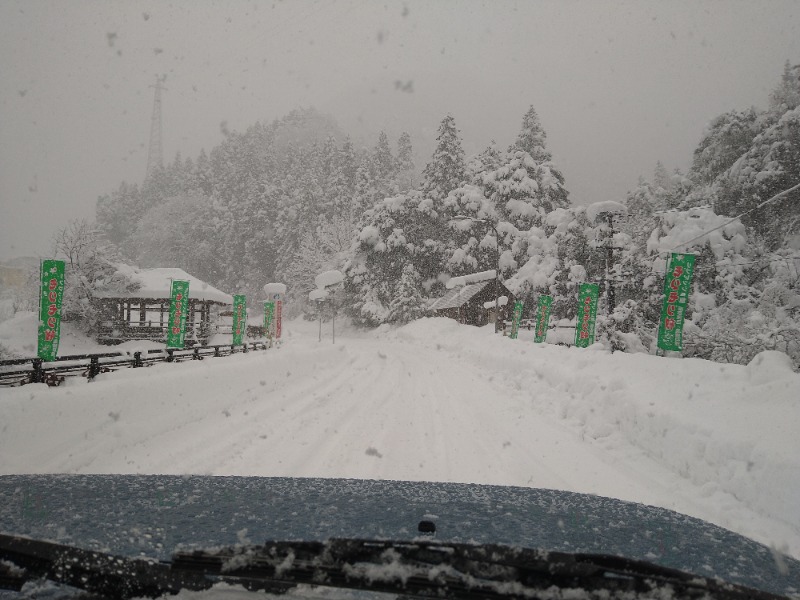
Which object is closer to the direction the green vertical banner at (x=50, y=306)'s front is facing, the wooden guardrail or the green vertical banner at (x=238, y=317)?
the wooden guardrail

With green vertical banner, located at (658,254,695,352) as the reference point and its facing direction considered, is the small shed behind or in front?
behind

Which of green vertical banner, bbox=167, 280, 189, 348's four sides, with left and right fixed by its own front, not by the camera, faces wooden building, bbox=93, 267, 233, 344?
back

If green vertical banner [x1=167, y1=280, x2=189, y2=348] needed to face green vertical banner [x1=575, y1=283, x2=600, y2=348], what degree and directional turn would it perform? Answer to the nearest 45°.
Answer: approximately 45° to its left

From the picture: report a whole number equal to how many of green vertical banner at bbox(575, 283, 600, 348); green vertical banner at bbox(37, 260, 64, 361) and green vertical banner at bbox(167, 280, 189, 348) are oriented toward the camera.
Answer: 3

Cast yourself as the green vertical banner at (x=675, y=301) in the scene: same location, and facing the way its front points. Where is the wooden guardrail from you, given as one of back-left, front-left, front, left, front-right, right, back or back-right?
front-right

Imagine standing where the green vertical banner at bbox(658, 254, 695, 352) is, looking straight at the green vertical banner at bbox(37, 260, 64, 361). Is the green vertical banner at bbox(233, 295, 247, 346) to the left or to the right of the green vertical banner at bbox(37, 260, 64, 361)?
right

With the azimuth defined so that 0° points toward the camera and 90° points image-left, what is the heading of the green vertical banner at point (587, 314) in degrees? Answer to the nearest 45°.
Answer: approximately 0°
